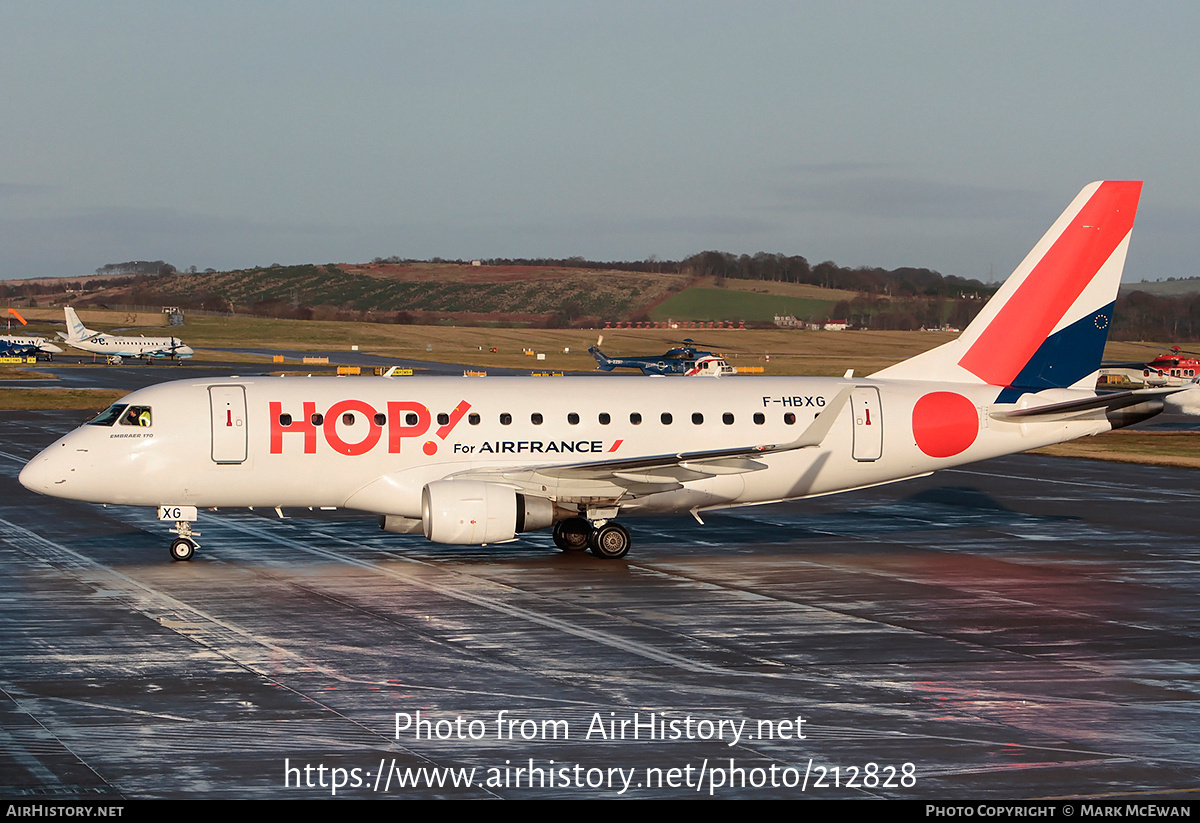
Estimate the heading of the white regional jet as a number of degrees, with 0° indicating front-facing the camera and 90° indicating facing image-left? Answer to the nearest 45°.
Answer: approximately 90°
